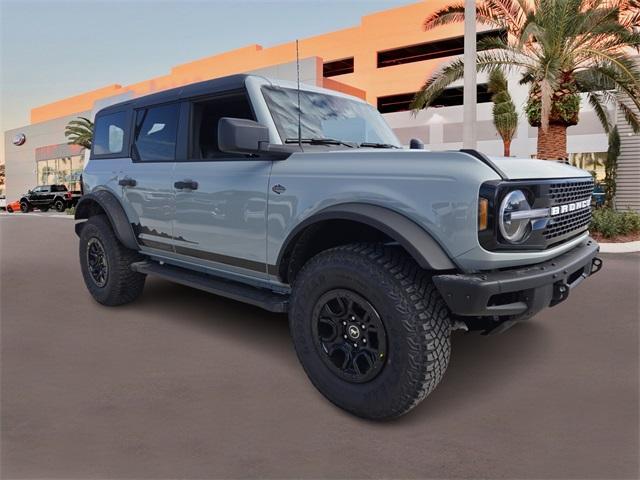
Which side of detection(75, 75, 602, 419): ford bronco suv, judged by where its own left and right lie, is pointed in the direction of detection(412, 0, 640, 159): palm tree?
left

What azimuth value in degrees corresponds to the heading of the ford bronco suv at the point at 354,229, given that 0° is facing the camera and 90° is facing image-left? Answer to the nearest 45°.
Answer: approximately 315°

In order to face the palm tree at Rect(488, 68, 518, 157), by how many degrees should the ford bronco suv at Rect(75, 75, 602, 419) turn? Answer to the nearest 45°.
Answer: approximately 135° to its left

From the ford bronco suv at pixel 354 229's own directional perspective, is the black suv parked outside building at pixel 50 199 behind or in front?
behind

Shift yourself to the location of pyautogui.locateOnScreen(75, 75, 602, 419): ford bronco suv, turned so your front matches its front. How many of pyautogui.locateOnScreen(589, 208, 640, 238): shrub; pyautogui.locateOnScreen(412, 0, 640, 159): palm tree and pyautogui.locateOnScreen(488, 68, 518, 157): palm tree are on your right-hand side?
0

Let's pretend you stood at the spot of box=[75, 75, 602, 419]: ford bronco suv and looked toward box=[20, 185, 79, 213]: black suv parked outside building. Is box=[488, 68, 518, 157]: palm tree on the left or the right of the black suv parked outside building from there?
right
